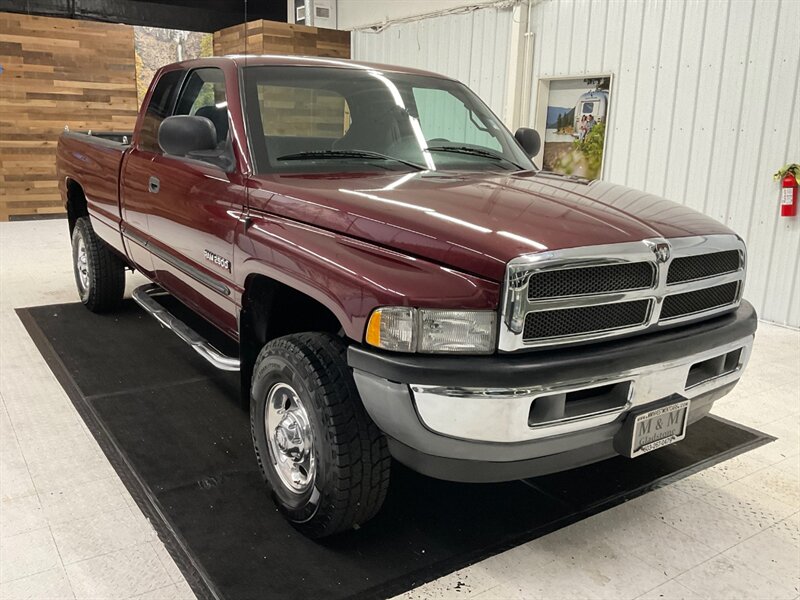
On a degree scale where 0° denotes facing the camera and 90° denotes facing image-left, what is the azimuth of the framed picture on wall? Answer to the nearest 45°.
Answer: approximately 45°

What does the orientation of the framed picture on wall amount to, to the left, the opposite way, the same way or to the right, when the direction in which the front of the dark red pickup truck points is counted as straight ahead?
to the right

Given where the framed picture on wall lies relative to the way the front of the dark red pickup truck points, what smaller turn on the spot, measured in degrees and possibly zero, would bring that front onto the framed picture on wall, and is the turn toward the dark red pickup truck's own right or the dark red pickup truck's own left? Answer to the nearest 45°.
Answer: approximately 135° to the dark red pickup truck's own left

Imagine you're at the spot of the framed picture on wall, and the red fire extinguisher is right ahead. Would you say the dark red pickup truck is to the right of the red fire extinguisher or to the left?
right

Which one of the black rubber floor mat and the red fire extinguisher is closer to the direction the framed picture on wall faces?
the black rubber floor mat

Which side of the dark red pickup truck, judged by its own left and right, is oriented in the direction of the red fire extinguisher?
left

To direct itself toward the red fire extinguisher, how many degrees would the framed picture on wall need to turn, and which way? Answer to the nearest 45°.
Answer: approximately 90° to its left

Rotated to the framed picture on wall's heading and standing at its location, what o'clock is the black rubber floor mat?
The black rubber floor mat is roughly at 11 o'clock from the framed picture on wall.
